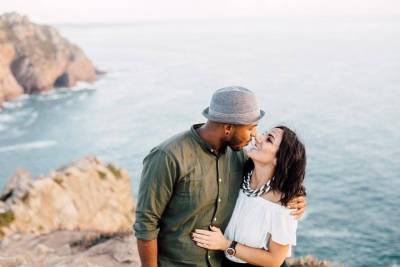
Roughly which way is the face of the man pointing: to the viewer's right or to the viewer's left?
to the viewer's right

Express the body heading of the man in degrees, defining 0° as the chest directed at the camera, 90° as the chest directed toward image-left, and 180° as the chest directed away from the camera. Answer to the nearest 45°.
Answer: approximately 315°

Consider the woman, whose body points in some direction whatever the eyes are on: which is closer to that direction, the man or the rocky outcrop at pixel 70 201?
the man

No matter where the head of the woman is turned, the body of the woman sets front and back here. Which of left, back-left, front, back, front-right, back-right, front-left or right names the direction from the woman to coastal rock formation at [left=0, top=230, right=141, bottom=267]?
right

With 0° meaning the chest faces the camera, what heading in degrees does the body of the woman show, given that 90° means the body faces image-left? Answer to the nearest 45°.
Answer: approximately 45°

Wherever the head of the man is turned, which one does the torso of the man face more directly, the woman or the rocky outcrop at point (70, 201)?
the woman
